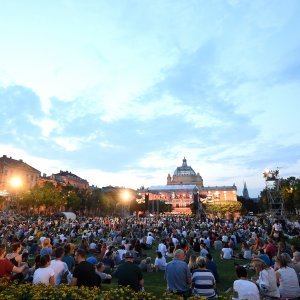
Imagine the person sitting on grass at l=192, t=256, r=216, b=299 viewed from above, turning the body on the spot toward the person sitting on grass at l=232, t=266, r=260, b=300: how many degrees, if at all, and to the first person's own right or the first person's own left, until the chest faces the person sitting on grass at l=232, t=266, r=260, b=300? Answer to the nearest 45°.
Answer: approximately 135° to the first person's own right

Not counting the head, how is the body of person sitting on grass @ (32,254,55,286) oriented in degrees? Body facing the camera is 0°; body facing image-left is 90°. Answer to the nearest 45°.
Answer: approximately 225°

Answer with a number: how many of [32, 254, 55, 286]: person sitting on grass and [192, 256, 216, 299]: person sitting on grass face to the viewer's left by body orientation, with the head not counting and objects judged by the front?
0

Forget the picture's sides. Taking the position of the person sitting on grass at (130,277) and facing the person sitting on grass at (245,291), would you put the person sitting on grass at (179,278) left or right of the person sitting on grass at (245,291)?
left

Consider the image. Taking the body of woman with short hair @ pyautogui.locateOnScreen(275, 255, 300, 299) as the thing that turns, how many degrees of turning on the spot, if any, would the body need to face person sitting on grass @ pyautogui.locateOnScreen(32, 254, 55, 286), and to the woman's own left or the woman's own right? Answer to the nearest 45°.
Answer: approximately 90° to the woman's own left

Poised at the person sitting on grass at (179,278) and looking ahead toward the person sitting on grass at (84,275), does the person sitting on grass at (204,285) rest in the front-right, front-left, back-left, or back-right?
back-left

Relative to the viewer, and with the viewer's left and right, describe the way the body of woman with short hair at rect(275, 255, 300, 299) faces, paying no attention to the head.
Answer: facing away from the viewer and to the left of the viewer

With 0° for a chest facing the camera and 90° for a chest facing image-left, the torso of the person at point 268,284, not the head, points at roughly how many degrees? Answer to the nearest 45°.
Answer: approximately 135°

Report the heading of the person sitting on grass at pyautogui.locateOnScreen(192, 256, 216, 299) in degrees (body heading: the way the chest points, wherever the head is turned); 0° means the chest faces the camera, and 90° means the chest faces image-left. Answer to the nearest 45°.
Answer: approximately 180°

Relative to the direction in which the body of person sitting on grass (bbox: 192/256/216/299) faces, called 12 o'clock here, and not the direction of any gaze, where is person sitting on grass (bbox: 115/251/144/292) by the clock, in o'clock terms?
person sitting on grass (bbox: 115/251/144/292) is roughly at 9 o'clock from person sitting on grass (bbox: 192/256/216/299).

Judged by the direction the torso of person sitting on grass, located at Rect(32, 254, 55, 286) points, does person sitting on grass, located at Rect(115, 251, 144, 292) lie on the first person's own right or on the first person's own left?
on the first person's own right
